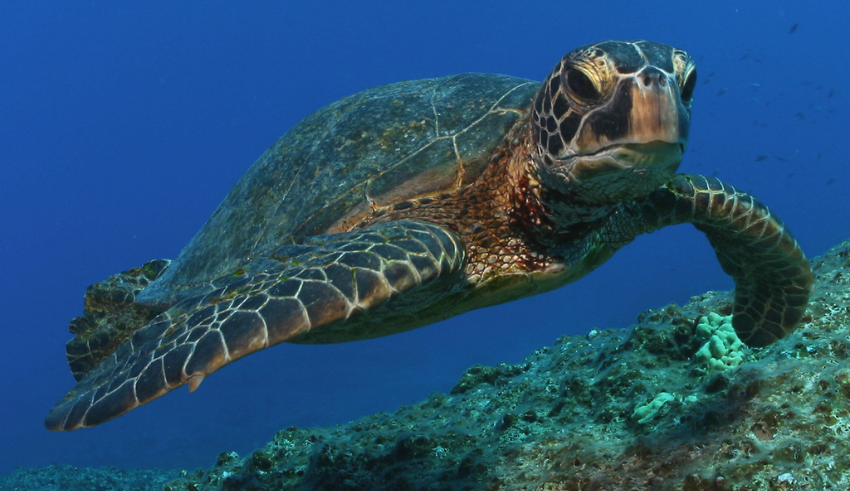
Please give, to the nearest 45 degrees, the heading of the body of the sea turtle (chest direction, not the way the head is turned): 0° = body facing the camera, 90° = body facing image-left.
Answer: approximately 315°
